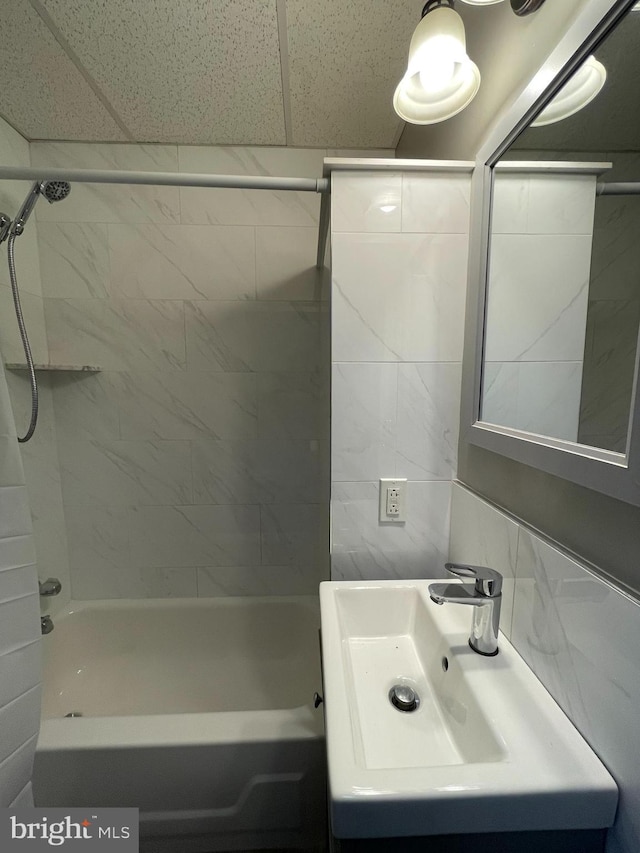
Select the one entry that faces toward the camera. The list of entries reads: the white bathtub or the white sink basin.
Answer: the white bathtub

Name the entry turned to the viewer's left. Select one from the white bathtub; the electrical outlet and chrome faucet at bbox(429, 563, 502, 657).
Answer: the chrome faucet

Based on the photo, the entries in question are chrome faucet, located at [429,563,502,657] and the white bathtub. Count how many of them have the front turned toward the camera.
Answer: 1

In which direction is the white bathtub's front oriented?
toward the camera

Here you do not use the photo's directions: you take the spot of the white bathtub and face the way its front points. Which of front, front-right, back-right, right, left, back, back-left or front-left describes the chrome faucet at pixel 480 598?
front-left

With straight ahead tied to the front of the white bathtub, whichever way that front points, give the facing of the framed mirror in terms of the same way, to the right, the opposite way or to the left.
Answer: to the right

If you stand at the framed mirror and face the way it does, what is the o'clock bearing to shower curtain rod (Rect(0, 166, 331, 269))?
The shower curtain rod is roughly at 1 o'clock from the framed mirror.

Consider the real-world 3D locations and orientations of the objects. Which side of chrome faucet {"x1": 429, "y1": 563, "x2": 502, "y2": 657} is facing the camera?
left

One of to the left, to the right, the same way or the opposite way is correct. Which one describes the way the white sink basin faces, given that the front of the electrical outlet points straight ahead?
to the right

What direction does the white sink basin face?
to the viewer's left

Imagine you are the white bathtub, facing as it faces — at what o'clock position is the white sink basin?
The white sink basin is roughly at 11 o'clock from the white bathtub.

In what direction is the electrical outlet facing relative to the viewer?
toward the camera
